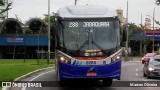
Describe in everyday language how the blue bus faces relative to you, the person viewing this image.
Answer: facing the viewer

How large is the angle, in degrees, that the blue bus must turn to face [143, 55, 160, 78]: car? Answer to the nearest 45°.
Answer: approximately 135° to its left
